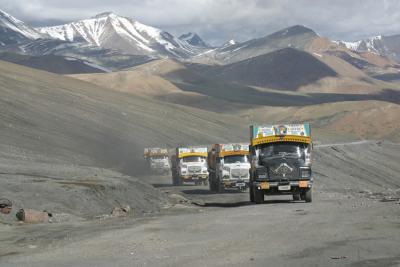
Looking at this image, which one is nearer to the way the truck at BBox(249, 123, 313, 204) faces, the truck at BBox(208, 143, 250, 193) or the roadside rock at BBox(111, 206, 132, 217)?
the roadside rock

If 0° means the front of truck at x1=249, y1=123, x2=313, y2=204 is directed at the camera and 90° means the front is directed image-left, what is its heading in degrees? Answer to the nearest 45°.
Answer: approximately 0°

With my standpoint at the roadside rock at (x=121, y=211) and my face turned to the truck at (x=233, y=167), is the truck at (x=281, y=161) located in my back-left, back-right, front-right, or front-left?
front-right

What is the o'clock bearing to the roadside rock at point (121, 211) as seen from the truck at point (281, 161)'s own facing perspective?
The roadside rock is roughly at 2 o'clock from the truck.

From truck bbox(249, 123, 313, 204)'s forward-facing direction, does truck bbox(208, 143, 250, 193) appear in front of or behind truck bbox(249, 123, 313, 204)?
behind
